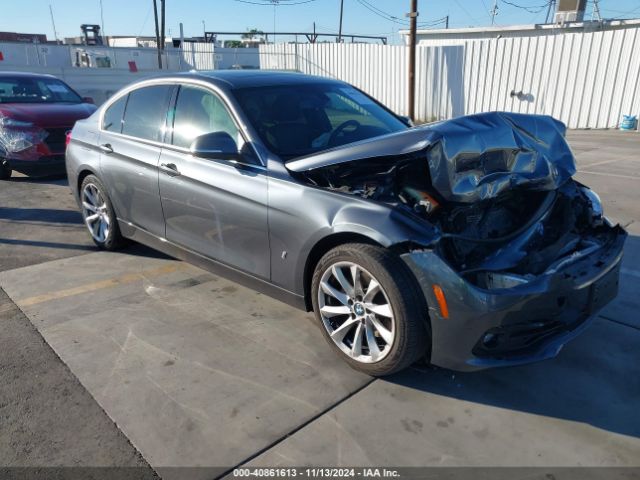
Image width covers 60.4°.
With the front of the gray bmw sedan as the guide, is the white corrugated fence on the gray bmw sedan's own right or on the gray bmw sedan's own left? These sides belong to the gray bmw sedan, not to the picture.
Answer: on the gray bmw sedan's own left

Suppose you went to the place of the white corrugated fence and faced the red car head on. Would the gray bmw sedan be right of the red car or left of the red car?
left

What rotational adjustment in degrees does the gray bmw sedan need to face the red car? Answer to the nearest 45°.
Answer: approximately 180°

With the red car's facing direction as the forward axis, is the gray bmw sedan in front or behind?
in front

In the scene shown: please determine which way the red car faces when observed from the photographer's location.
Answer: facing the viewer and to the right of the viewer

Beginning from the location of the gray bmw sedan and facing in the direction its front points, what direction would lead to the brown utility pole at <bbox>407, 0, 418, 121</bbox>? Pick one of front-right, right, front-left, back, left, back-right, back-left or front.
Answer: back-left

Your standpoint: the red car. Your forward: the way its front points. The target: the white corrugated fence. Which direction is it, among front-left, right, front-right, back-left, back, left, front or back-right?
front-left

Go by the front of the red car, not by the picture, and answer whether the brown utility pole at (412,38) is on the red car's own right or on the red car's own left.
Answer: on the red car's own left

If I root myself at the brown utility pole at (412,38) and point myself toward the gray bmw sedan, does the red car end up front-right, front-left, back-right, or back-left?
front-right

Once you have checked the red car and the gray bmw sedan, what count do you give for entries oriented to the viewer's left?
0
